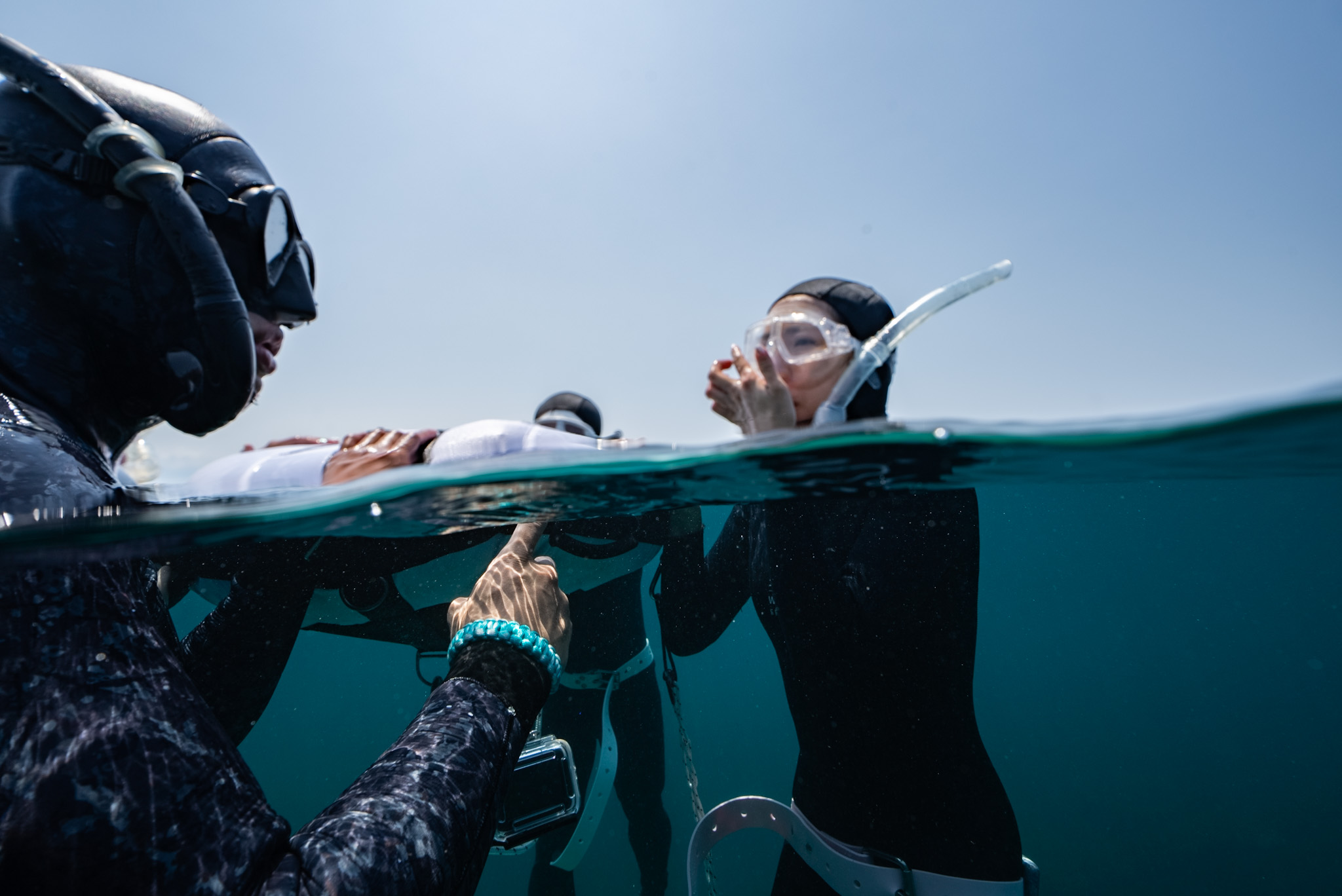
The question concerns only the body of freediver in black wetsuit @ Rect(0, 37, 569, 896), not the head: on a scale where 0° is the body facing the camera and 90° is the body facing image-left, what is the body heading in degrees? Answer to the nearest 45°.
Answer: approximately 270°

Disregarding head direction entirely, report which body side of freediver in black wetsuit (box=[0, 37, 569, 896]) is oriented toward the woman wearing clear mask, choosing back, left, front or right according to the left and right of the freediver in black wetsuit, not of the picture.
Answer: front

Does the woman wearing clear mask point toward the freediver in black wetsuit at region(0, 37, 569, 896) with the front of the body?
yes

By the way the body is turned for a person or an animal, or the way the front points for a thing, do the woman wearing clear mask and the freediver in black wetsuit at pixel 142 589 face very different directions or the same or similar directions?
very different directions

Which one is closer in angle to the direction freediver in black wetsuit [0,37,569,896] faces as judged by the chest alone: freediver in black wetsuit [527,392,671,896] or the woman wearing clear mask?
the woman wearing clear mask

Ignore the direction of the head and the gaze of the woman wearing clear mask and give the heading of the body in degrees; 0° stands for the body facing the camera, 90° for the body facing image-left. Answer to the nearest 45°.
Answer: approximately 45°

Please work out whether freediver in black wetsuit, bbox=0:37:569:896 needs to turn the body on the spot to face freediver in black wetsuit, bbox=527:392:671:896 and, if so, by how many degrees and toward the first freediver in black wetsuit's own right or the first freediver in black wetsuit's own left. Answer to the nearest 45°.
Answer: approximately 45° to the first freediver in black wetsuit's own left

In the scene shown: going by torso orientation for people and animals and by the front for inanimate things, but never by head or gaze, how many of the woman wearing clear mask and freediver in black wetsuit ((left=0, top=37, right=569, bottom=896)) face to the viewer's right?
1
